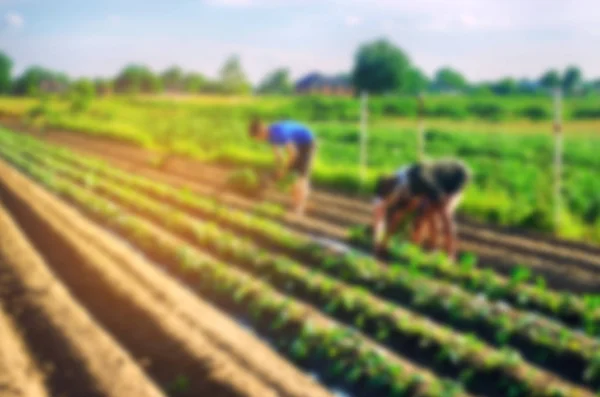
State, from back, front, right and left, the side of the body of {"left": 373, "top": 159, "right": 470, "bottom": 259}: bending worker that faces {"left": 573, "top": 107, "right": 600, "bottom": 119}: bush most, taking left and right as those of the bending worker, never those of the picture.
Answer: right

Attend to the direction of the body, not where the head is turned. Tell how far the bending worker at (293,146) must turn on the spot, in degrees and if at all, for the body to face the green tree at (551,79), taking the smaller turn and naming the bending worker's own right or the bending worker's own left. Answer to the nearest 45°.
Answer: approximately 135° to the bending worker's own right

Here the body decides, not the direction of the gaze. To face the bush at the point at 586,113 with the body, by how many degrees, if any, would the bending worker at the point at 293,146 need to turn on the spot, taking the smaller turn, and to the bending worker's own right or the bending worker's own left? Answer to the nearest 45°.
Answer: approximately 135° to the bending worker's own right

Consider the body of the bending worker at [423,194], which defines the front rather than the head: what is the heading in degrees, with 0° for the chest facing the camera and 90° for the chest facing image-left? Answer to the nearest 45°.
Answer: approximately 90°

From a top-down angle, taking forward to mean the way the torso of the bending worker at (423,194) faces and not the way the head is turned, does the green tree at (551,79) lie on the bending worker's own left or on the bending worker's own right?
on the bending worker's own right

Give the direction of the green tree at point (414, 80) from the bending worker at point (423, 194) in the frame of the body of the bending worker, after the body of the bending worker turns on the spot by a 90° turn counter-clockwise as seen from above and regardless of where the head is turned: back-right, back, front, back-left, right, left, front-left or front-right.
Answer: back

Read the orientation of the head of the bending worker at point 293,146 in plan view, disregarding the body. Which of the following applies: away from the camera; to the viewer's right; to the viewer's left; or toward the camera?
to the viewer's left

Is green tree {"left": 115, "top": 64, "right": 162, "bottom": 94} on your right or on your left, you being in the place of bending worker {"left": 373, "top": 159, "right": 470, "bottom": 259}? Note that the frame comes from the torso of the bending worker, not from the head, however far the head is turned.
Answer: on your right

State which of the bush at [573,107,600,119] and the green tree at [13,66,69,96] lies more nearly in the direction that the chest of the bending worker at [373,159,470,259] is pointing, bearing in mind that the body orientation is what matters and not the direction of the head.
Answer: the green tree

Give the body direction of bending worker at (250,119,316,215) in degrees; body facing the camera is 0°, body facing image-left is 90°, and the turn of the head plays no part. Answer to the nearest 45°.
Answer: approximately 90°

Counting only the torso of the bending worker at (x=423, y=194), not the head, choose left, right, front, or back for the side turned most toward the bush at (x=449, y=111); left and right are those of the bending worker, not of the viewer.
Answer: right

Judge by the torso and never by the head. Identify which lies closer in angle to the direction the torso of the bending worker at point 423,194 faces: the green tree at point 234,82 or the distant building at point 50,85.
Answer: the distant building

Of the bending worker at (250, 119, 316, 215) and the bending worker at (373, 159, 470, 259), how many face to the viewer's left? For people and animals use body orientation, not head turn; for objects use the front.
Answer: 2

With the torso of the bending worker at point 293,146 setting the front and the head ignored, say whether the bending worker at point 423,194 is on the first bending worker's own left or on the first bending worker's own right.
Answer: on the first bending worker's own left
